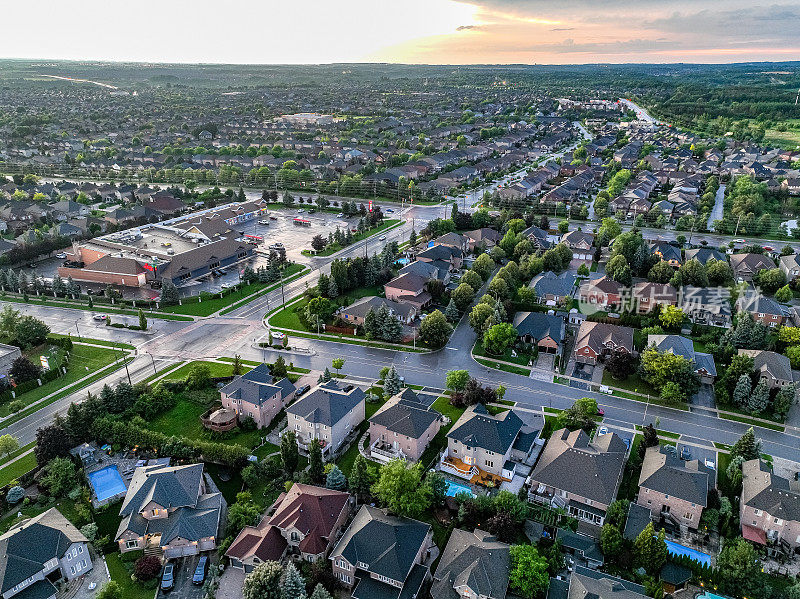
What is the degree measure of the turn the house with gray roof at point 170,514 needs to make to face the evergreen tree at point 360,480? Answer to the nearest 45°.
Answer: approximately 90° to its left

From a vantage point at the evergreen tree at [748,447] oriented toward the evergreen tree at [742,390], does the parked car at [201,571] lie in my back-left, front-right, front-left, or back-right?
back-left

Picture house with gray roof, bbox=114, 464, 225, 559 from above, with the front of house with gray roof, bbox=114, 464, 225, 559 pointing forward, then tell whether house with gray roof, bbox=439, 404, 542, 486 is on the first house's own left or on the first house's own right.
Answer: on the first house's own left

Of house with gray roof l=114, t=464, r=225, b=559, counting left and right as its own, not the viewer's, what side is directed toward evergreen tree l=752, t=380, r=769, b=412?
left

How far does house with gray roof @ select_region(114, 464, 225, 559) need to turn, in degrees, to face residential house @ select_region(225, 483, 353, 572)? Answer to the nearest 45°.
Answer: approximately 45° to its left

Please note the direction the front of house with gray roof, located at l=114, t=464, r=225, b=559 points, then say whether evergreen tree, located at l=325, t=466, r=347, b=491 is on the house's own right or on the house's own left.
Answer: on the house's own left

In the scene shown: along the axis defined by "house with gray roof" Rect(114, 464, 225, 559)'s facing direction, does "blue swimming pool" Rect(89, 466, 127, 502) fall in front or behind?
behind

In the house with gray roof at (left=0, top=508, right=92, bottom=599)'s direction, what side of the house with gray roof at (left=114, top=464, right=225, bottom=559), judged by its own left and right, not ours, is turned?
right

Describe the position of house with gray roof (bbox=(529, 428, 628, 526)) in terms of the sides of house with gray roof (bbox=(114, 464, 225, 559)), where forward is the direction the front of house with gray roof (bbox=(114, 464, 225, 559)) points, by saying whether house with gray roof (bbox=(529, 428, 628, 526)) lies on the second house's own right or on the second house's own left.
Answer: on the second house's own left

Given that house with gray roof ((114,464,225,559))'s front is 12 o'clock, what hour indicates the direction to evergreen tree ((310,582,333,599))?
The evergreen tree is roughly at 11 o'clock from the house with gray roof.

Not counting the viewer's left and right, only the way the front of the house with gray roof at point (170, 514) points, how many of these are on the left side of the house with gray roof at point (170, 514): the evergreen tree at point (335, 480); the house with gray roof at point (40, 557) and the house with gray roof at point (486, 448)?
2

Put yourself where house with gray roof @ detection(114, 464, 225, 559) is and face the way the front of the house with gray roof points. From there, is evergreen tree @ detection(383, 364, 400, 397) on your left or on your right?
on your left

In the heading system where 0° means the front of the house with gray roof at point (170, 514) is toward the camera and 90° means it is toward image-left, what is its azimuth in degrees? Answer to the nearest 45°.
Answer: approximately 0°

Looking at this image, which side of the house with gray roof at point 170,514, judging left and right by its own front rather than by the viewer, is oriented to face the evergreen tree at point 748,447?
left
